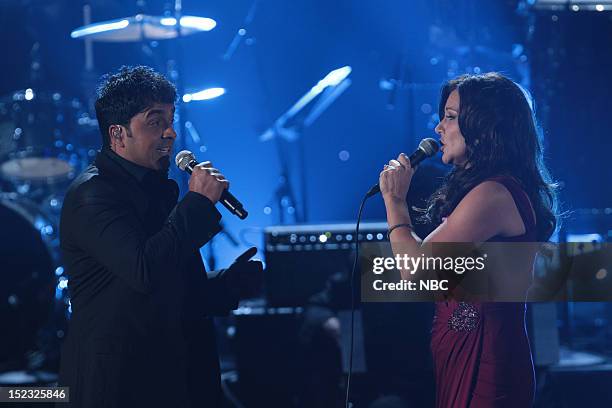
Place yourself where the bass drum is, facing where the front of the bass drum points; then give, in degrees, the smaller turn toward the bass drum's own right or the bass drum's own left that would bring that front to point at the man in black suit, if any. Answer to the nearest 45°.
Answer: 0° — it already faces them

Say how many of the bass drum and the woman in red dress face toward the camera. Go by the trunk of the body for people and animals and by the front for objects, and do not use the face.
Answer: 1

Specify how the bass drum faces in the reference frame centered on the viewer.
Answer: facing the viewer

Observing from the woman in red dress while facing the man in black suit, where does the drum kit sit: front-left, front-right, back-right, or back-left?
front-right

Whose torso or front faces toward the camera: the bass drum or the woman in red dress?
the bass drum

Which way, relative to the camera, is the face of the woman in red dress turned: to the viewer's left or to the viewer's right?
to the viewer's left

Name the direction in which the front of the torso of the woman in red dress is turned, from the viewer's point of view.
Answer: to the viewer's left

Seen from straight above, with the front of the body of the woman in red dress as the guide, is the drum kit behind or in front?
in front
